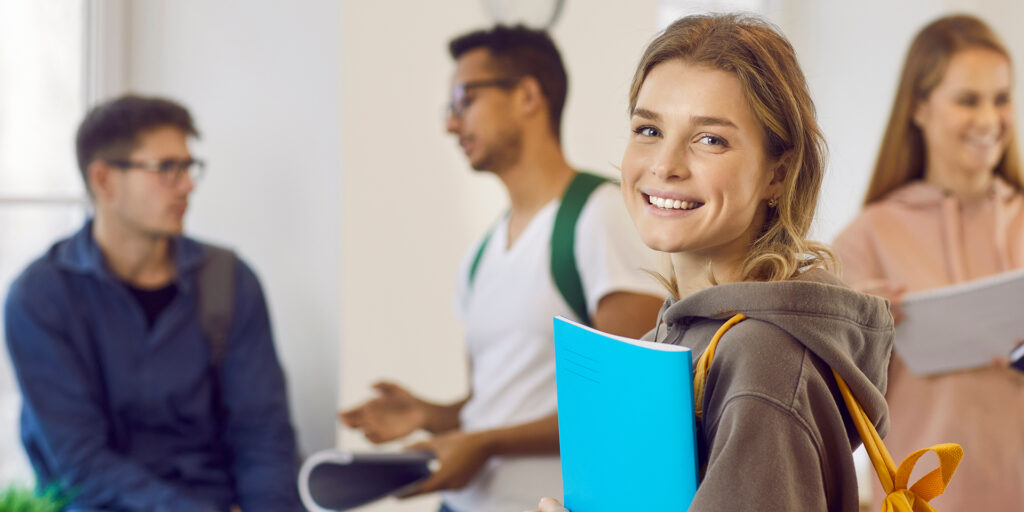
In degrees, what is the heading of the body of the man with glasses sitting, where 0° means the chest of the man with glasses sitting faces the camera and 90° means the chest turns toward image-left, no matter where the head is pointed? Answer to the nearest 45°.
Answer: approximately 315°

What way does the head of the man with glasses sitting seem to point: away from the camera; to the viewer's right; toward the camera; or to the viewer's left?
to the viewer's right

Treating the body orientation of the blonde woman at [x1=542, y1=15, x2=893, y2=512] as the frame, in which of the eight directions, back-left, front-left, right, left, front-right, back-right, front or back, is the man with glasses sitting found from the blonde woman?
front-right

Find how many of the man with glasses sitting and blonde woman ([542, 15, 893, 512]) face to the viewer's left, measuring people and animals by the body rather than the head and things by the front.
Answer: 1

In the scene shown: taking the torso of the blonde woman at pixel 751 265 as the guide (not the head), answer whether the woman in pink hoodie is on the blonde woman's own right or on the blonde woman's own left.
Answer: on the blonde woman's own right

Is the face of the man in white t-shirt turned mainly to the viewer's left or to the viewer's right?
to the viewer's left

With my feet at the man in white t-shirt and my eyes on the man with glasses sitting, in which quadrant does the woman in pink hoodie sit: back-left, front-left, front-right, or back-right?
back-right

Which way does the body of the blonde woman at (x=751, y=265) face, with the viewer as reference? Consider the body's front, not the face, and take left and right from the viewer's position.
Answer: facing to the left of the viewer

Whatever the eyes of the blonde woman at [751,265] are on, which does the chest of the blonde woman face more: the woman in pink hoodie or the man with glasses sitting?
the man with glasses sitting
